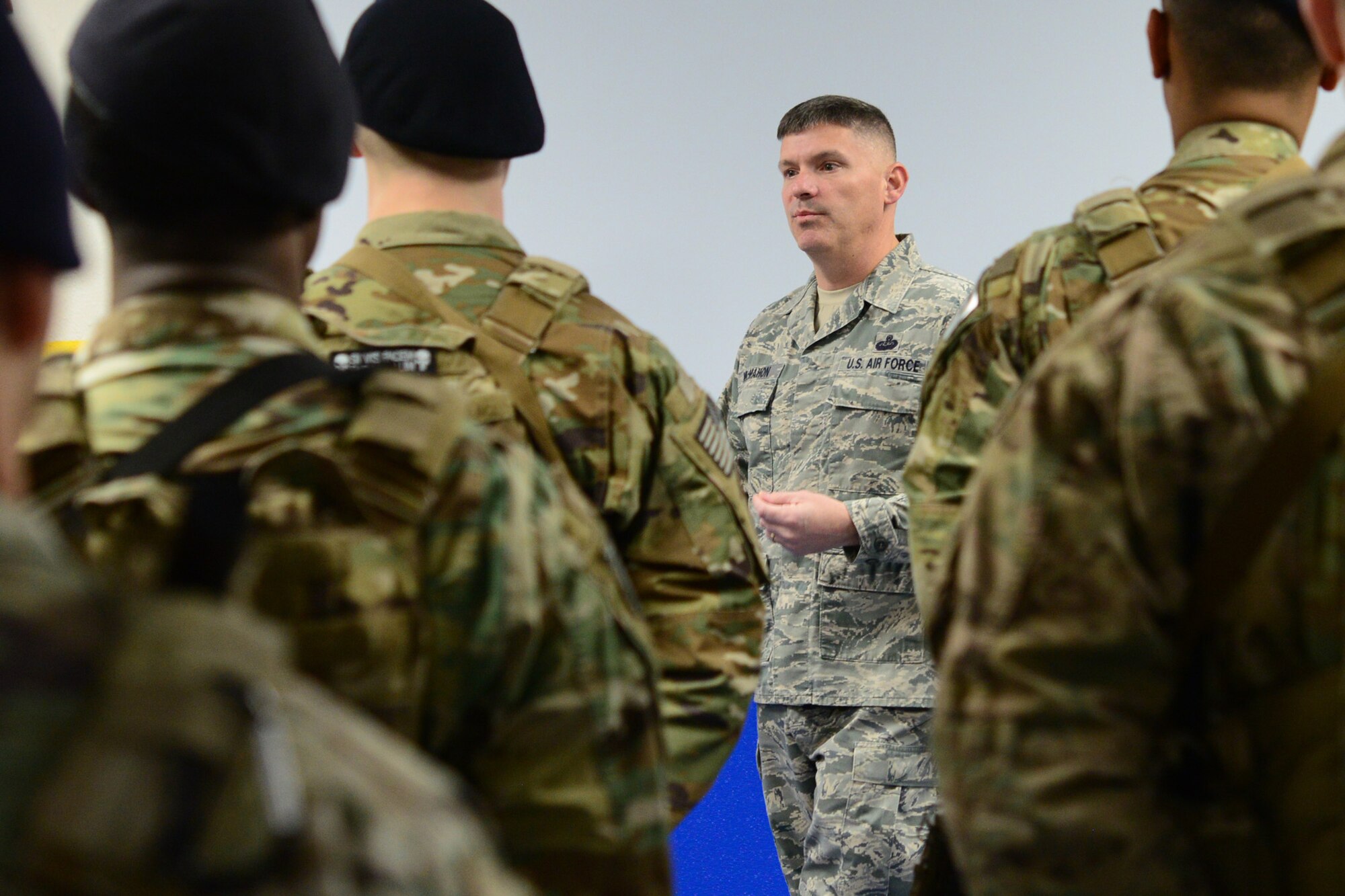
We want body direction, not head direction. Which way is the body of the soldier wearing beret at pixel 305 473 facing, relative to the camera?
away from the camera

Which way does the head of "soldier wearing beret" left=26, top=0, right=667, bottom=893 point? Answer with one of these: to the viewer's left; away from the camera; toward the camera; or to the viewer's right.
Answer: away from the camera

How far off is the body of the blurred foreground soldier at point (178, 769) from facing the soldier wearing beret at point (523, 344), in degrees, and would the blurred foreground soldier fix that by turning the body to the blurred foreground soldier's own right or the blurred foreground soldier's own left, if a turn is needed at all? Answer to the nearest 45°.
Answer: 0° — they already face them

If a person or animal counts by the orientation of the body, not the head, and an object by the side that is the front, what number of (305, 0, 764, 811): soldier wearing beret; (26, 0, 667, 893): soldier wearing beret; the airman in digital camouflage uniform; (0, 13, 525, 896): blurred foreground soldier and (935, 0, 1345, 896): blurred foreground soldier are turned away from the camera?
4

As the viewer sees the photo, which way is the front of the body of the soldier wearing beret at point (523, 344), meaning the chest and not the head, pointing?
away from the camera

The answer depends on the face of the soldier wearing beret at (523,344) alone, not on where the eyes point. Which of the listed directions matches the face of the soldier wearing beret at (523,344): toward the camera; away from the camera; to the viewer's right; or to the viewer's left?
away from the camera

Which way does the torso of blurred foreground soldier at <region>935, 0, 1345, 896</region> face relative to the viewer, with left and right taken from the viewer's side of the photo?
facing away from the viewer

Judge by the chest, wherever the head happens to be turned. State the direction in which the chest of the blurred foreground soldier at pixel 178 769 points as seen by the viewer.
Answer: away from the camera

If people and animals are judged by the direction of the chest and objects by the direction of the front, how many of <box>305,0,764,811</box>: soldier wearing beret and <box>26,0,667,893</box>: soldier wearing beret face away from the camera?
2

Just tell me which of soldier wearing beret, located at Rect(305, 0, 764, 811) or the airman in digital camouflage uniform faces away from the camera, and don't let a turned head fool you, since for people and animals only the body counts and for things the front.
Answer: the soldier wearing beret

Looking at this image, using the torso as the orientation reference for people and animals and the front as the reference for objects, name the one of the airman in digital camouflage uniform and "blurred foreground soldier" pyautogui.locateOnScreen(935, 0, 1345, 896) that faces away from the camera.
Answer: the blurred foreground soldier
